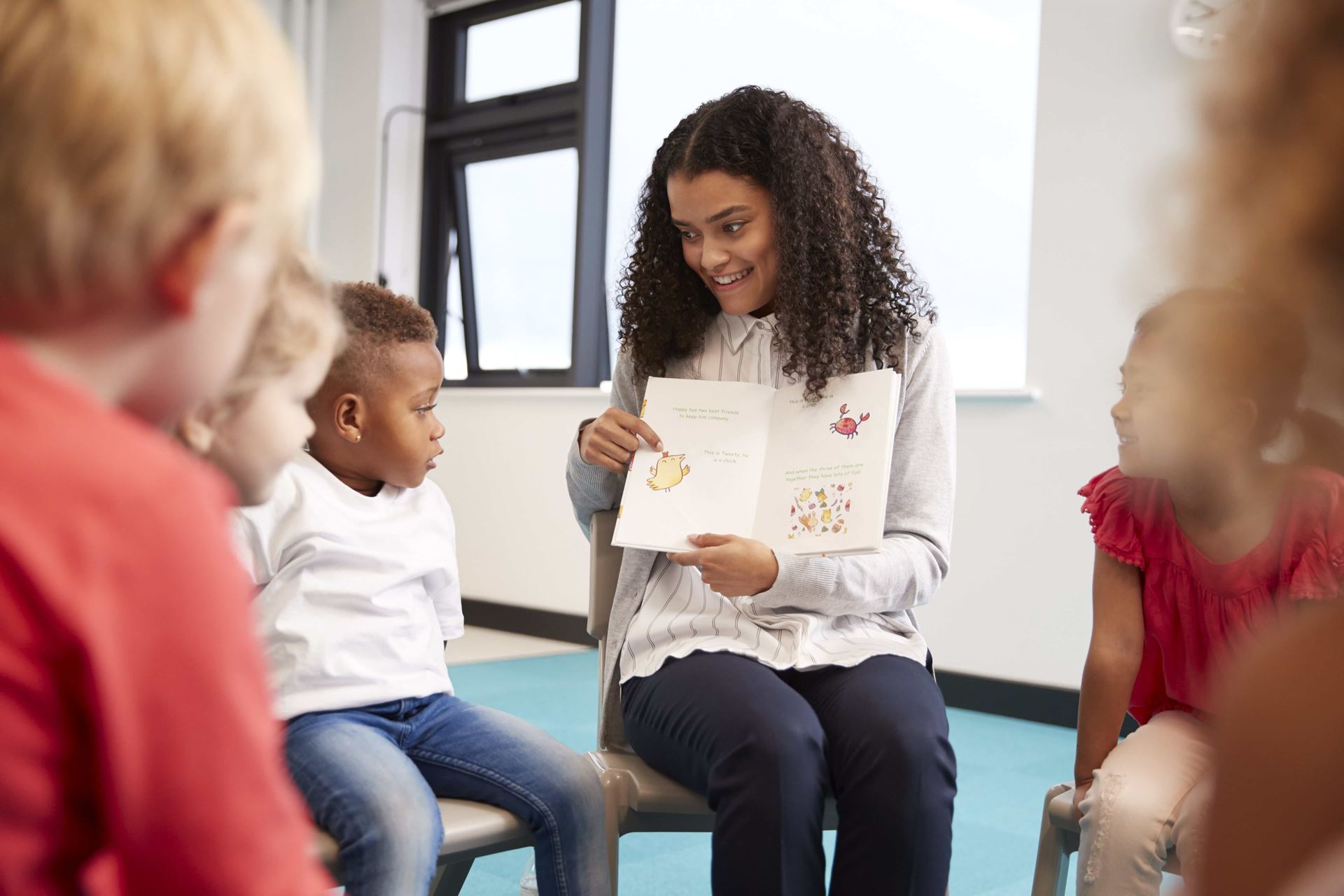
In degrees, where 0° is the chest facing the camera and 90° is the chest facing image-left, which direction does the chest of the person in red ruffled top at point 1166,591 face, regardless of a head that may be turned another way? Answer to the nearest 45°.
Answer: approximately 45°

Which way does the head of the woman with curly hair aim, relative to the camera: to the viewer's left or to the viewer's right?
to the viewer's left

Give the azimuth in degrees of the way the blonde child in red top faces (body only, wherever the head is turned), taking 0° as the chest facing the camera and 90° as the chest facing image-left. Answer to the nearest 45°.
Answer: approximately 225°

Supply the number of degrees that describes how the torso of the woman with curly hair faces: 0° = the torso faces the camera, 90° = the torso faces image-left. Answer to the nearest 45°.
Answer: approximately 0°

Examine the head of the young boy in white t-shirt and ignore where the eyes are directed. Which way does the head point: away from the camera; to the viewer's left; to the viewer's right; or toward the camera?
to the viewer's right

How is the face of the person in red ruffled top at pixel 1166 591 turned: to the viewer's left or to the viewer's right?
to the viewer's left

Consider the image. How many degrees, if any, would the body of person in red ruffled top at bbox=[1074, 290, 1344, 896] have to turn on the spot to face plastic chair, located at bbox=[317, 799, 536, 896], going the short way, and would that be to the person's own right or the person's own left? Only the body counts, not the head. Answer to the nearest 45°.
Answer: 0° — they already face it

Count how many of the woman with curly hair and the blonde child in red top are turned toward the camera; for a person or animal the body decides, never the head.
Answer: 1

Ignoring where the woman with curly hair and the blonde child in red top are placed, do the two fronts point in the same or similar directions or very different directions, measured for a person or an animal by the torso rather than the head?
very different directions

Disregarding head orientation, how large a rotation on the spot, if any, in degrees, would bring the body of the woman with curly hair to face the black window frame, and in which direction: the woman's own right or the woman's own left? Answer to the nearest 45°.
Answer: approximately 180°

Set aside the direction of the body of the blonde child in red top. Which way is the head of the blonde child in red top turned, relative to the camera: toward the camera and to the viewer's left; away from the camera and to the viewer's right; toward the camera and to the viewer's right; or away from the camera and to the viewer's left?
away from the camera and to the viewer's right
